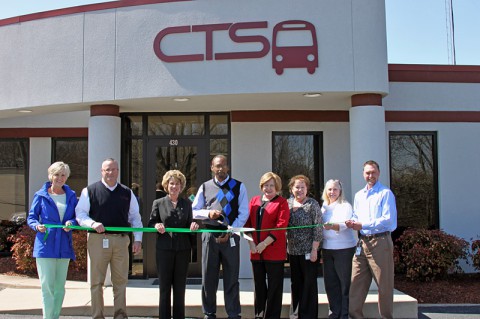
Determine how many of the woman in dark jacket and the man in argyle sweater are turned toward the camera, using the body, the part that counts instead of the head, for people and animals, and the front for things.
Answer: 2

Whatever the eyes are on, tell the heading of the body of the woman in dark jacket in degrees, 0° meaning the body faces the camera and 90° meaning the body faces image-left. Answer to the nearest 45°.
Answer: approximately 0°

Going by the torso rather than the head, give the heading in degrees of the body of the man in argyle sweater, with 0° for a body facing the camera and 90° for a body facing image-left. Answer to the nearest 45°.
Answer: approximately 0°

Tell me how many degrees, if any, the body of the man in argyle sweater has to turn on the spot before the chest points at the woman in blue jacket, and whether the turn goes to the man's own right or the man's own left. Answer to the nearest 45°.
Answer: approximately 90° to the man's own right

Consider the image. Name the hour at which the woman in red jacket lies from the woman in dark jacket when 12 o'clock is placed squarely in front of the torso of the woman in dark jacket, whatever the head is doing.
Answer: The woman in red jacket is roughly at 9 o'clock from the woman in dark jacket.

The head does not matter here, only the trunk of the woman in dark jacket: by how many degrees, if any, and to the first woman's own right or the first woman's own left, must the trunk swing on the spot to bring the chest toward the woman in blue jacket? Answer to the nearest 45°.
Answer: approximately 90° to the first woman's own right

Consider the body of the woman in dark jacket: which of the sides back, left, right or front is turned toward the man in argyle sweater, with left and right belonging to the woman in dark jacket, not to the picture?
left

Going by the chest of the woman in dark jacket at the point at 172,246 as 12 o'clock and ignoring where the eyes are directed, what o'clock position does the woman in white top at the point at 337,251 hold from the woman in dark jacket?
The woman in white top is roughly at 9 o'clock from the woman in dark jacket.

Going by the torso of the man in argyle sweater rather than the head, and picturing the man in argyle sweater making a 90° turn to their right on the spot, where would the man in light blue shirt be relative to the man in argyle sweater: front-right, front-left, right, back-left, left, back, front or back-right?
back
